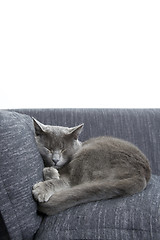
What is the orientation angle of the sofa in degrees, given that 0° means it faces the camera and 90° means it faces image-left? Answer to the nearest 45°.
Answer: approximately 0°
